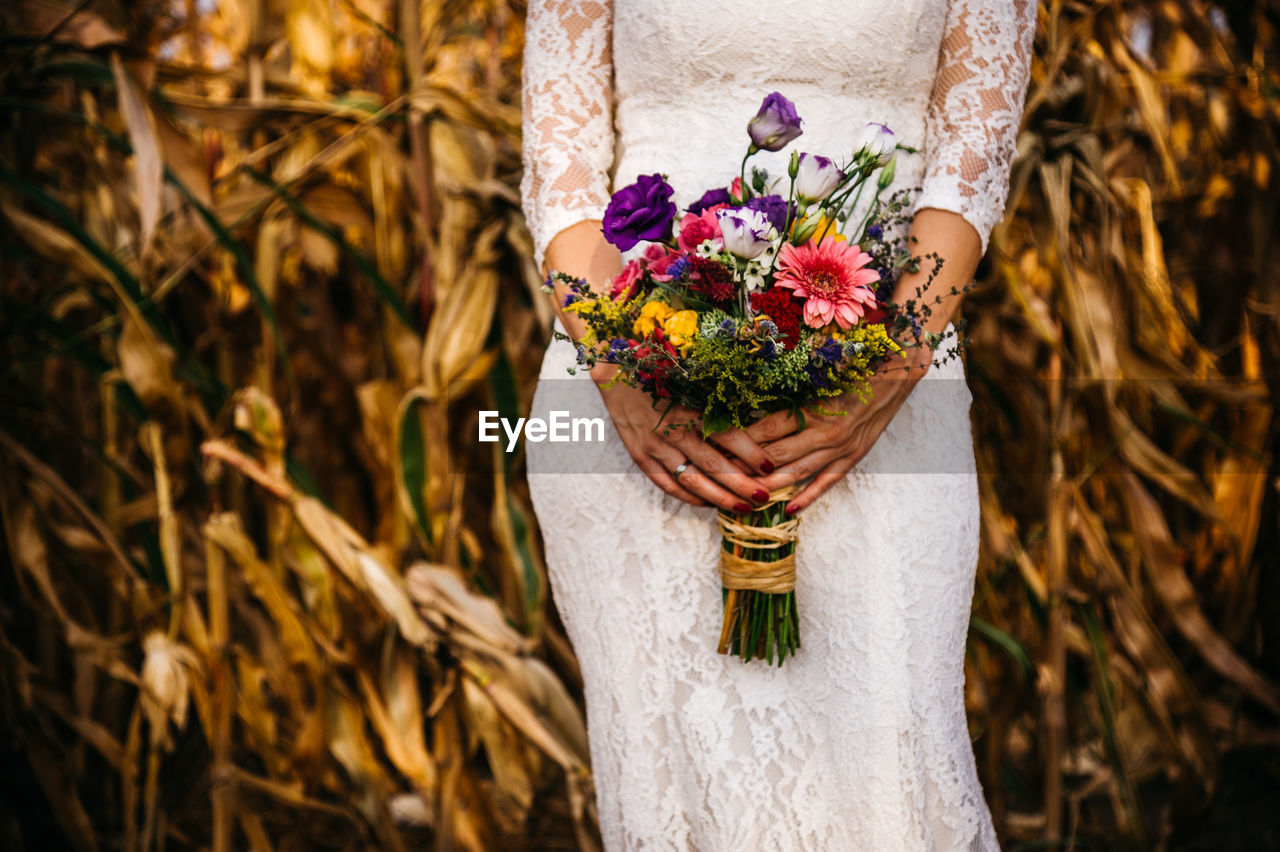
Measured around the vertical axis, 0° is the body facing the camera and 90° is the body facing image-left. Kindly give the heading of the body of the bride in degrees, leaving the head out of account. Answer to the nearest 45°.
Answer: approximately 0°
